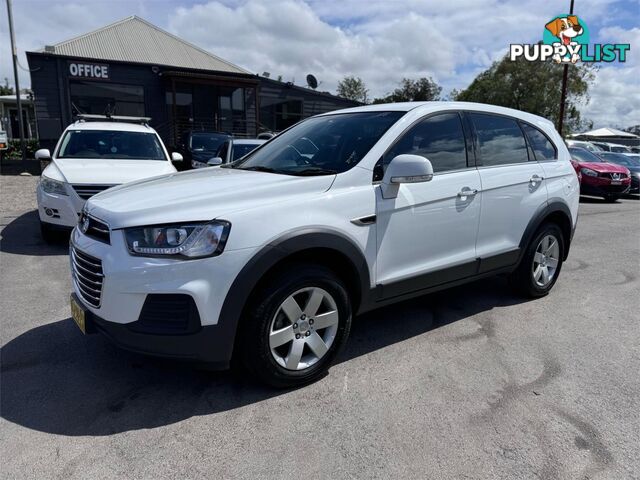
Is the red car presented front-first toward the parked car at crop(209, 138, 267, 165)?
no

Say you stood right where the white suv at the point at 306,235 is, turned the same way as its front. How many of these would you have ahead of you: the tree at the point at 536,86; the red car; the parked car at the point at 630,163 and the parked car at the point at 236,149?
0

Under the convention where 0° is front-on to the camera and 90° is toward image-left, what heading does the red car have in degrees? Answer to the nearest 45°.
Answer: approximately 315°

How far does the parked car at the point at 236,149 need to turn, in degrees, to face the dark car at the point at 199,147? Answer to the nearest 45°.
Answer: approximately 135° to its right

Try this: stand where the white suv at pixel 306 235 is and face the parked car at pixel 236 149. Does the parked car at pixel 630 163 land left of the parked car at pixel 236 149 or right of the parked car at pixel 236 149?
right

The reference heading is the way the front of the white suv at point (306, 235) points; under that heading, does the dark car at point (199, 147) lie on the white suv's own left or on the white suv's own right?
on the white suv's own right

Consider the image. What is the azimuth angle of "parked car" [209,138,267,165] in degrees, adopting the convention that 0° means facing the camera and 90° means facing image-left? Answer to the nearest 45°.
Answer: approximately 45°

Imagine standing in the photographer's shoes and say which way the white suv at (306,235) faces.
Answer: facing the viewer and to the left of the viewer

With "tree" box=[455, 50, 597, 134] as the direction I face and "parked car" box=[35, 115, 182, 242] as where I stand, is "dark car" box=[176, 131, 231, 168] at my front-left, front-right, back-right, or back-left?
front-left

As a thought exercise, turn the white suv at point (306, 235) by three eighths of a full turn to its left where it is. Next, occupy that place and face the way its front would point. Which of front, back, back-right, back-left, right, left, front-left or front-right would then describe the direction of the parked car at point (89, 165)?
back-left

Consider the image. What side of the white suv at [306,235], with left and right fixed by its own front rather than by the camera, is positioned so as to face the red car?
back

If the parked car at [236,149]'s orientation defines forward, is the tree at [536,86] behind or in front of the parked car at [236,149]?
behind

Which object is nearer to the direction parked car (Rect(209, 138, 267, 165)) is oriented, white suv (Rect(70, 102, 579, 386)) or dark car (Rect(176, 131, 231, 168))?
the white suv

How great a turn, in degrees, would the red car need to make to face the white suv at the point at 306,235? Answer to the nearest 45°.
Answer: approximately 45° to its right

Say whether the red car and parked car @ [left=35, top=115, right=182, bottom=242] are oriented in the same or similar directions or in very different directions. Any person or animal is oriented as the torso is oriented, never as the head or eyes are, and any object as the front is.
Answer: same or similar directions

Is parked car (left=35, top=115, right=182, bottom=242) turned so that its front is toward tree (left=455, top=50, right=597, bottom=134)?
no

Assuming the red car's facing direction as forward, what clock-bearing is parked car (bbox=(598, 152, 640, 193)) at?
The parked car is roughly at 8 o'clock from the red car.

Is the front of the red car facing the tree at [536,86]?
no

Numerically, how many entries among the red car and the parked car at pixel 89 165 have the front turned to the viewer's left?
0

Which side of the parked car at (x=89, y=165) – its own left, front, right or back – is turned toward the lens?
front
